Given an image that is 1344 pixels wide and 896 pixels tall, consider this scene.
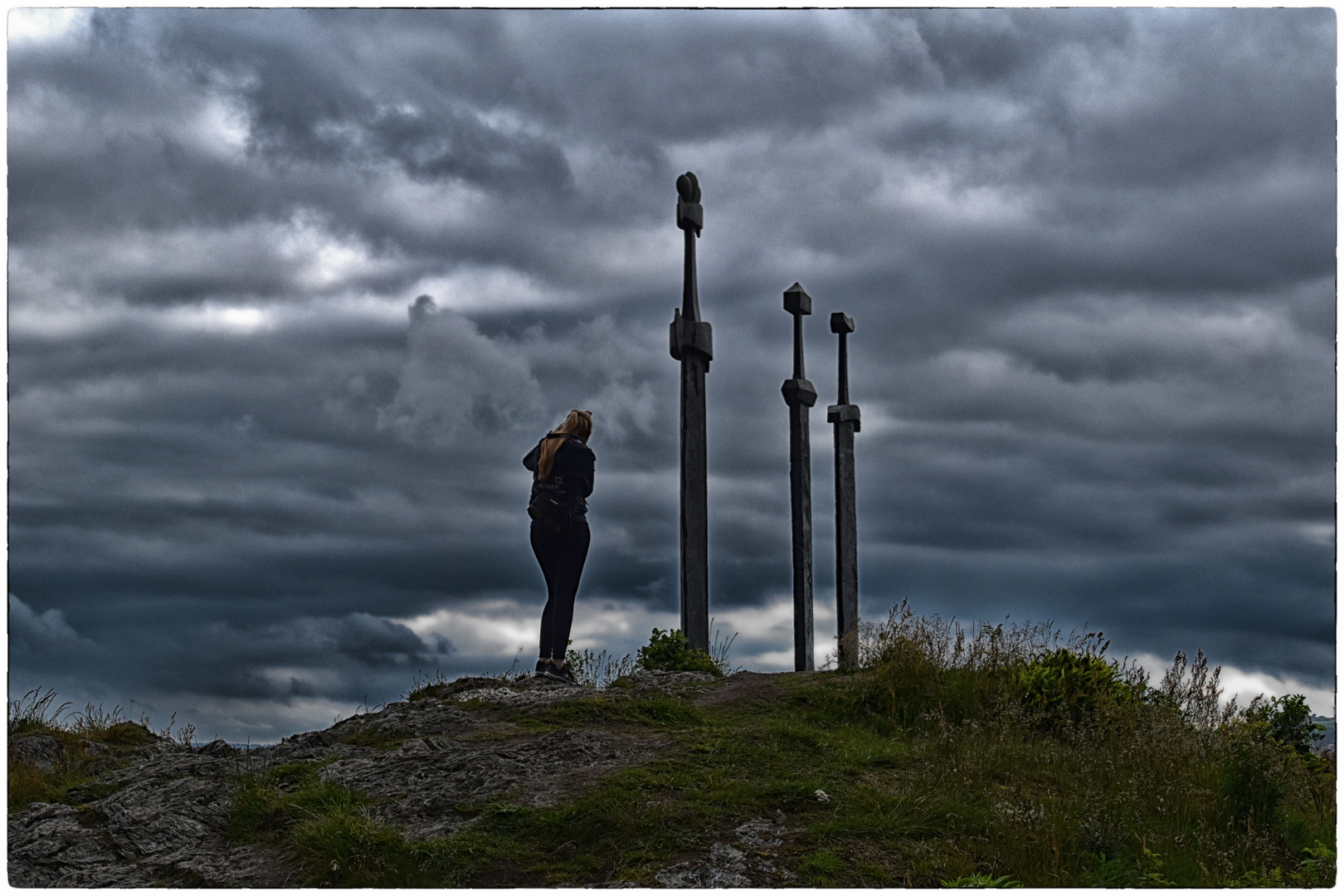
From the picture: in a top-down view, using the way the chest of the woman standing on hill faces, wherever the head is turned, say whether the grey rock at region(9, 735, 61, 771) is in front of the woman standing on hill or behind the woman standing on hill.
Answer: behind

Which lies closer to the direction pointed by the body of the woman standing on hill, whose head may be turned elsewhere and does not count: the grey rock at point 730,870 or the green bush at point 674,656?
the green bush

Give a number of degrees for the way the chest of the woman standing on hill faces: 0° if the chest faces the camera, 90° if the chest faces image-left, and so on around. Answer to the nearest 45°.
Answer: approximately 225°

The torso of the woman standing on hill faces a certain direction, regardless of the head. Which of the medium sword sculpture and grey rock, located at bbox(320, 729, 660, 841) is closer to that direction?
the medium sword sculpture

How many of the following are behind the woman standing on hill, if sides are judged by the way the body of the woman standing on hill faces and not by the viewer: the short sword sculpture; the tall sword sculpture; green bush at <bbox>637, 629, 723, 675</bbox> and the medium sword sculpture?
0

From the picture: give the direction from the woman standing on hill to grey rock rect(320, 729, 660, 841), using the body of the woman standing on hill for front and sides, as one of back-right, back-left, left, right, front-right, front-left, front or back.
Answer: back-right

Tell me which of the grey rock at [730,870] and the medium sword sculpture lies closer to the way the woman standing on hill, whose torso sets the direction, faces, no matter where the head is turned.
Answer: the medium sword sculpture

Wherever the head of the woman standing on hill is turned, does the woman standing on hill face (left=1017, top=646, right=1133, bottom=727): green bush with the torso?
no

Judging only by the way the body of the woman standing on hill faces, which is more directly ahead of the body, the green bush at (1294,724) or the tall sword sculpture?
the tall sword sculpture

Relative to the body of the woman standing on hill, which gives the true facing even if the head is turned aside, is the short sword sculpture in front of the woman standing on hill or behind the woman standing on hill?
in front
